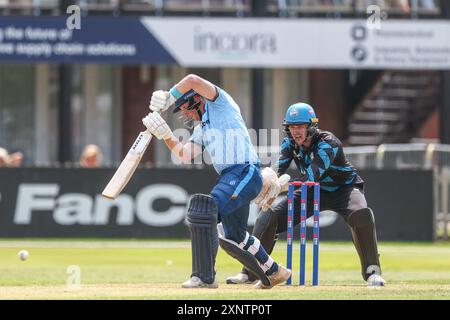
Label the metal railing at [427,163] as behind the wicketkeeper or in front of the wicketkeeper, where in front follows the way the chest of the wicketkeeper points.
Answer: behind

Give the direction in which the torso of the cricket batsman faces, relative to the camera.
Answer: to the viewer's left

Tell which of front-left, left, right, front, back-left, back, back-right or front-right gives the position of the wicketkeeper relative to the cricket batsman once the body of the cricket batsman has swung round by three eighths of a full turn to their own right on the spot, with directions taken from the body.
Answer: front

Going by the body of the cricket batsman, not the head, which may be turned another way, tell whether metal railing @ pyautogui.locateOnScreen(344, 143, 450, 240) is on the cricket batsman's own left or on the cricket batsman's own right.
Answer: on the cricket batsman's own right

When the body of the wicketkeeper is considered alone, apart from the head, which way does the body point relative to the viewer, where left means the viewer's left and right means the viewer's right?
facing the viewer and to the left of the viewer
